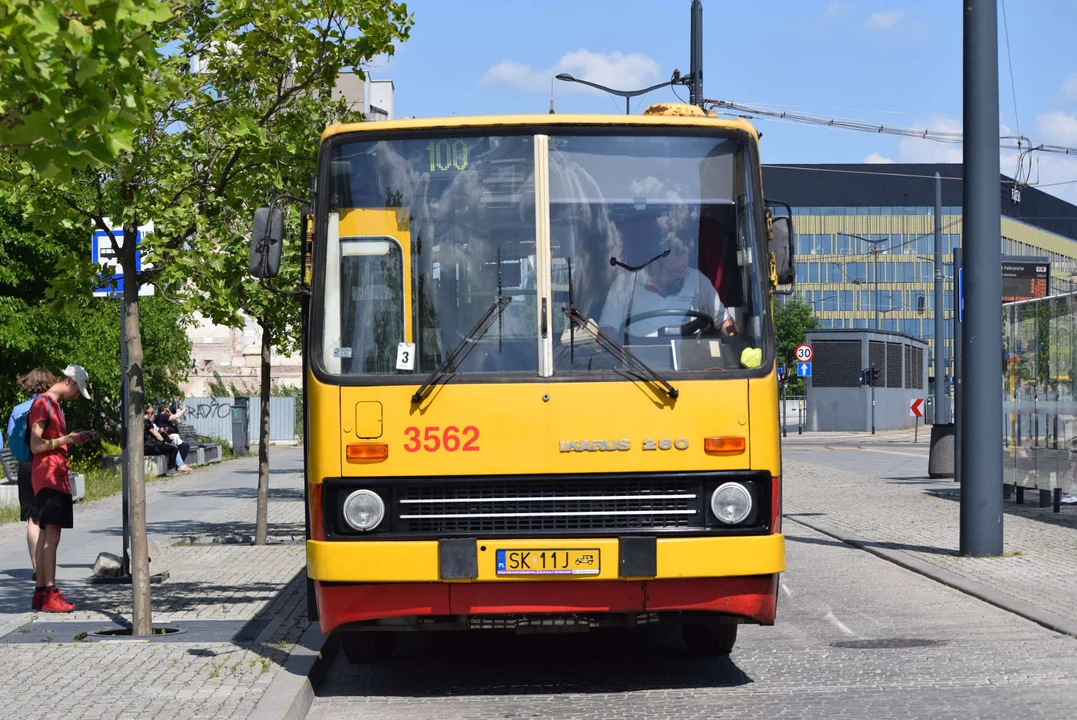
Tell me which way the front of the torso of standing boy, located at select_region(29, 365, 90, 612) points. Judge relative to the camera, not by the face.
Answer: to the viewer's right

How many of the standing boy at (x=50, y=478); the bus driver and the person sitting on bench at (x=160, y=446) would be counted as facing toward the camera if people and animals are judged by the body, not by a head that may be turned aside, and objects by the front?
1

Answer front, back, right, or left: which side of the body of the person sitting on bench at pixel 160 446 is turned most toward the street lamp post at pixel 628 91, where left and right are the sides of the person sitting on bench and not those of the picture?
front

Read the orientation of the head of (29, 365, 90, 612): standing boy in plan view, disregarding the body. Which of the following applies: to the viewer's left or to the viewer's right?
to the viewer's right

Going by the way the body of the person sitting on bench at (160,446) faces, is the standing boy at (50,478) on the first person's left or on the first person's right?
on the first person's right

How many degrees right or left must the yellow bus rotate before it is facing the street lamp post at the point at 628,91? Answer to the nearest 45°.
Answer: approximately 180°

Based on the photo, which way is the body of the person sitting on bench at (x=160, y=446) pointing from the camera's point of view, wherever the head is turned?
to the viewer's right

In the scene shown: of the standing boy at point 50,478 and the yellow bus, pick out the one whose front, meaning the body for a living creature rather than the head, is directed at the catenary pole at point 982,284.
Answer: the standing boy
